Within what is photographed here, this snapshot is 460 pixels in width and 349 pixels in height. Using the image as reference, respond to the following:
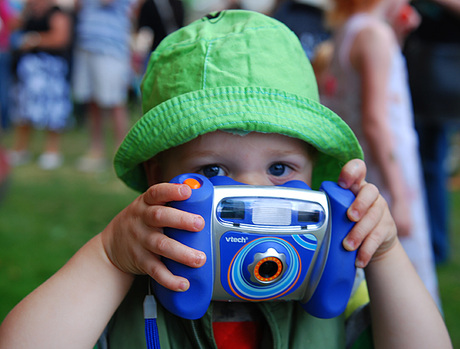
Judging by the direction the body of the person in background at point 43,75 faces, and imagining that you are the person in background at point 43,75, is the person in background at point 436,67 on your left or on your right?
on your left

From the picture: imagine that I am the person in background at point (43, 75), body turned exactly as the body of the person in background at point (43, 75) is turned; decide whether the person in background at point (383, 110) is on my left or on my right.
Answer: on my left

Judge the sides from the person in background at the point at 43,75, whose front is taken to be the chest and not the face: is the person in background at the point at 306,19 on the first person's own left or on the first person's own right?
on the first person's own left

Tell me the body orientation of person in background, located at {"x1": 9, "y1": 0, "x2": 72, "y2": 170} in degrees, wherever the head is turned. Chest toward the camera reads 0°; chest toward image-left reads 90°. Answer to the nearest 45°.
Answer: approximately 45°

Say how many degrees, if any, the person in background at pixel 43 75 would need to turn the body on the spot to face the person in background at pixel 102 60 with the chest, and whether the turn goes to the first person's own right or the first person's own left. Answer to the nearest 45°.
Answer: approximately 90° to the first person's own left

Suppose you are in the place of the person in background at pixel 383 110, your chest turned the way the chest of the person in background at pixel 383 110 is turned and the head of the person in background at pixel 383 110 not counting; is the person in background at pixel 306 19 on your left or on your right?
on your left

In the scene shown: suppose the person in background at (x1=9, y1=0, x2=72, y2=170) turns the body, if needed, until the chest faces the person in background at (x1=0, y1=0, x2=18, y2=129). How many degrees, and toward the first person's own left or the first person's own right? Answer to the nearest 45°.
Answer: approximately 135° to the first person's own right
